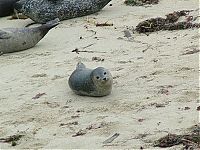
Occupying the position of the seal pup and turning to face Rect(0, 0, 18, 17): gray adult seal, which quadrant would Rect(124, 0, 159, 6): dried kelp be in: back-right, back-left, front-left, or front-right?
front-right

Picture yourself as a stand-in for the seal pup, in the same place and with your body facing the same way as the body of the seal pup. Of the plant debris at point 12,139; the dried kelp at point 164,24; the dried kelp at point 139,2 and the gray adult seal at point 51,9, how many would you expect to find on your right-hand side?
1

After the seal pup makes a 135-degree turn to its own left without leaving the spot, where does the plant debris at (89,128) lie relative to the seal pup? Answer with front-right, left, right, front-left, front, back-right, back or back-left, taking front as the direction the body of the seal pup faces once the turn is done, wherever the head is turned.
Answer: back

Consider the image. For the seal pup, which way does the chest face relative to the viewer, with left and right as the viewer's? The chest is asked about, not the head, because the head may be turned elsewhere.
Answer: facing the viewer and to the right of the viewer

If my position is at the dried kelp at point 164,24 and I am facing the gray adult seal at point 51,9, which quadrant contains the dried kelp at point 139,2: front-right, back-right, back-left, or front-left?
front-right

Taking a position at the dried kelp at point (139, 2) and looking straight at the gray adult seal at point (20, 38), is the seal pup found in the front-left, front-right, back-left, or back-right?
front-left

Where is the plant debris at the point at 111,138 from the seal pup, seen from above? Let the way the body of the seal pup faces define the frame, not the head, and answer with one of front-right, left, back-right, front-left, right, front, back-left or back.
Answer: front-right

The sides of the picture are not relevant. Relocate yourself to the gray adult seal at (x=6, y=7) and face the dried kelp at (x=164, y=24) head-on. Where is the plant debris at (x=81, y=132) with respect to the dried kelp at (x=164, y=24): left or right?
right
